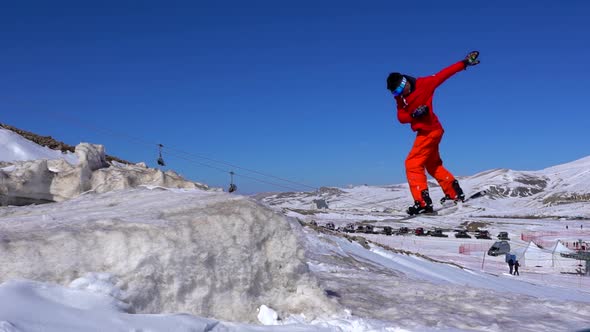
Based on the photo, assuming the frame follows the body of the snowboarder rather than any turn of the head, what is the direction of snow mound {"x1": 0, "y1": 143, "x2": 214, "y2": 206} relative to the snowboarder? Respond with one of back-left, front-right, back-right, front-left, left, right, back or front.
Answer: front-right

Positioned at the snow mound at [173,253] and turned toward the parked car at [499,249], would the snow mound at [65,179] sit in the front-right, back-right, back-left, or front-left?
front-left

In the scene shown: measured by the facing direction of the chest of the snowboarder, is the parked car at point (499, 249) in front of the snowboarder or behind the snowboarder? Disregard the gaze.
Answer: behind

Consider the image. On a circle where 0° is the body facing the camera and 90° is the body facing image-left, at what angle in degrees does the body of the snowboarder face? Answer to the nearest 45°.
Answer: approximately 45°

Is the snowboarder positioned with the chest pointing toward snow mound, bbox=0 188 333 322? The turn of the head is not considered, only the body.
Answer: yes

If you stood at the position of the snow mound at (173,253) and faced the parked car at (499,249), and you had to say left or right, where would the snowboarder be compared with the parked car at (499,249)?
right

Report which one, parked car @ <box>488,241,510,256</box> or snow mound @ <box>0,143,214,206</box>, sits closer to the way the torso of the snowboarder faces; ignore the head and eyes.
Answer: the snow mound
